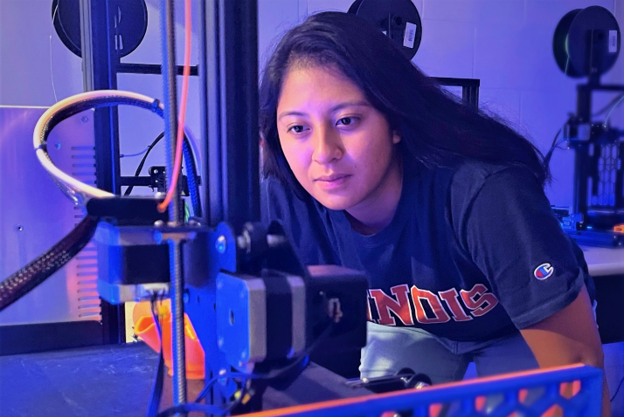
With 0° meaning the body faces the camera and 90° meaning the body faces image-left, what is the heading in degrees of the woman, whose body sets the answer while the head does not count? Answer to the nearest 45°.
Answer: approximately 45°

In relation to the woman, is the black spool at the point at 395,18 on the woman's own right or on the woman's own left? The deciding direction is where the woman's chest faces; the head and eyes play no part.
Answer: on the woman's own right

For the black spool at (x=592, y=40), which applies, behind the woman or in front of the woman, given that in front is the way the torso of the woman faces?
behind
